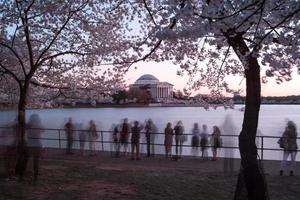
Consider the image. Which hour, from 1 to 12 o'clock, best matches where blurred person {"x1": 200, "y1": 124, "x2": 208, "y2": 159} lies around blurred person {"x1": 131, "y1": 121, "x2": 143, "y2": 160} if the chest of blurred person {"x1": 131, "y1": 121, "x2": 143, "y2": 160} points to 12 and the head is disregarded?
blurred person {"x1": 200, "y1": 124, "x2": 208, "y2": 159} is roughly at 3 o'clock from blurred person {"x1": 131, "y1": 121, "x2": 143, "y2": 160}.

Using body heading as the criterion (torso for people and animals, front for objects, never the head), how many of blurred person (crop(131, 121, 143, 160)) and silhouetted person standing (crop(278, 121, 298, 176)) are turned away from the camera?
2

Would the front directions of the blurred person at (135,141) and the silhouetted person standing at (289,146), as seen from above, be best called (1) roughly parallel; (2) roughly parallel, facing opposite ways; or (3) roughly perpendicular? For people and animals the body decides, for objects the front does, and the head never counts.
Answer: roughly parallel

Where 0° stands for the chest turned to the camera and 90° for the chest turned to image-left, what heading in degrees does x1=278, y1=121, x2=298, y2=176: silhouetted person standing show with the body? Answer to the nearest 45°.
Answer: approximately 180°

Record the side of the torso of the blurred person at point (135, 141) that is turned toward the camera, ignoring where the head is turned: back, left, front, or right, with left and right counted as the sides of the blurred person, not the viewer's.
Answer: back

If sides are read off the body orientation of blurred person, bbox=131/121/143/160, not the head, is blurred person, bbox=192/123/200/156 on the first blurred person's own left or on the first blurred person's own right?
on the first blurred person's own right

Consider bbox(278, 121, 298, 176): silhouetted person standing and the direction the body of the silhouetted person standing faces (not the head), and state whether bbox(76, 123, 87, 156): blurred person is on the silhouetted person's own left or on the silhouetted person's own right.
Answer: on the silhouetted person's own left

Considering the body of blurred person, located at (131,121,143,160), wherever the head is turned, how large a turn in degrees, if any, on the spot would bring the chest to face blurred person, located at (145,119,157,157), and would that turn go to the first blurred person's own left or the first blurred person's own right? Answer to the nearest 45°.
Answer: approximately 45° to the first blurred person's own right

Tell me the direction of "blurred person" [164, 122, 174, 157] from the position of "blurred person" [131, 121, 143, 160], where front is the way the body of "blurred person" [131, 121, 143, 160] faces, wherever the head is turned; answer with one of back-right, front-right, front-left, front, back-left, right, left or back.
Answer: right
